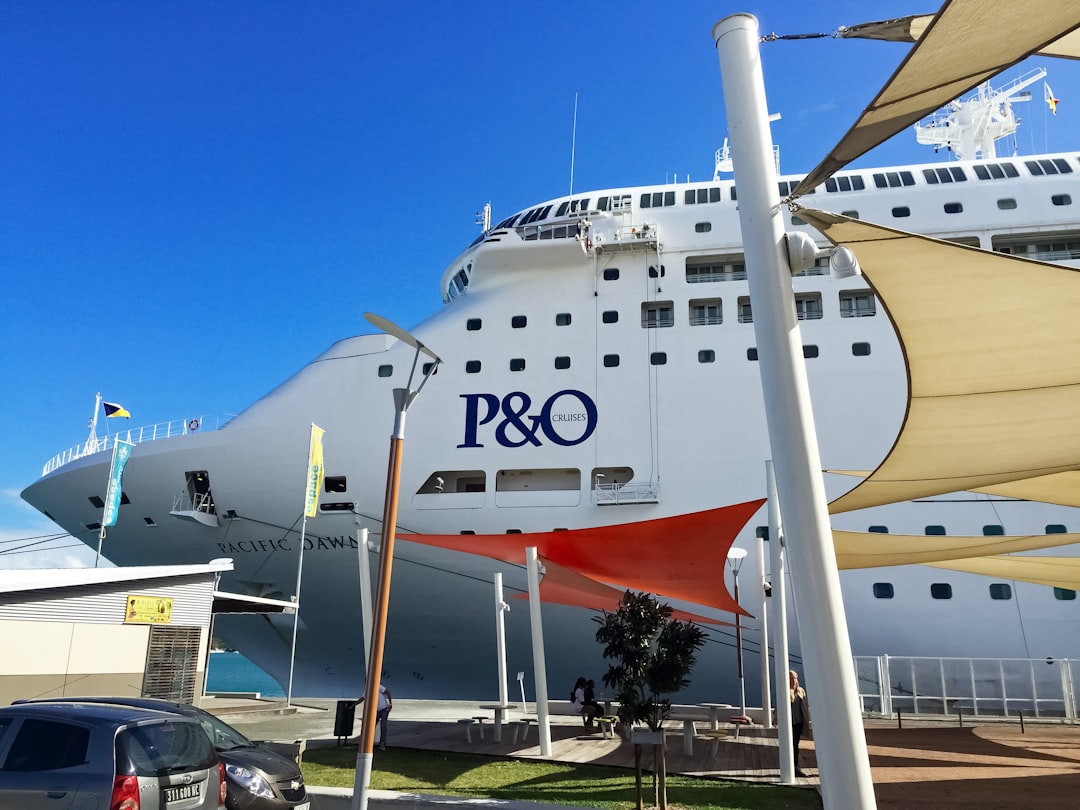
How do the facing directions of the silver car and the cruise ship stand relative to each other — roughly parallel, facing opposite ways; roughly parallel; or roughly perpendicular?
roughly parallel

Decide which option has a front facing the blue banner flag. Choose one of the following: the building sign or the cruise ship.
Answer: the cruise ship

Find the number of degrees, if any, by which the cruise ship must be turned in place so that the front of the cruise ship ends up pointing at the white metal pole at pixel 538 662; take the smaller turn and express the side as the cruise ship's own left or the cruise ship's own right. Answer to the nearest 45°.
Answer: approximately 90° to the cruise ship's own left

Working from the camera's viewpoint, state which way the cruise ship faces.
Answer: facing to the left of the viewer

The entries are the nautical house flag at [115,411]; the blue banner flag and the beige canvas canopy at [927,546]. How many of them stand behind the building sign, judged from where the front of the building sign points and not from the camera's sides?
2

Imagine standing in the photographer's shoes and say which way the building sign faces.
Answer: facing the viewer

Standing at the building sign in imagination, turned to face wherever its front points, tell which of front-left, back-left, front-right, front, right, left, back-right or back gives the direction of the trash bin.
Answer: front-left

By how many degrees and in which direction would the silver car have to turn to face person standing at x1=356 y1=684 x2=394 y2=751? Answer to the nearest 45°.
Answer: approximately 90° to its right

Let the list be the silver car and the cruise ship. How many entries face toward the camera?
0

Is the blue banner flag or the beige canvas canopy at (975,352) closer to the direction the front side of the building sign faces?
the beige canvas canopy

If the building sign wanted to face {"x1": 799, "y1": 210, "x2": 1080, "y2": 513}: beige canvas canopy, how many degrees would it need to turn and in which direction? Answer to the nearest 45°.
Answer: approximately 45° to its left

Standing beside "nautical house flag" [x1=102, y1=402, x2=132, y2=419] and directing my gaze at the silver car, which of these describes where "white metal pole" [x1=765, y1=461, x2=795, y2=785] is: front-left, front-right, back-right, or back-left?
front-left

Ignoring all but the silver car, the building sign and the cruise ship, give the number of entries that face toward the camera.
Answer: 1

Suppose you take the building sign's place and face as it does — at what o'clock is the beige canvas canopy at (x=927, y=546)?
The beige canvas canopy is roughly at 10 o'clock from the building sign.

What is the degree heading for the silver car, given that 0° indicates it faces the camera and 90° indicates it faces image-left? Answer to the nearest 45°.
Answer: approximately 135°

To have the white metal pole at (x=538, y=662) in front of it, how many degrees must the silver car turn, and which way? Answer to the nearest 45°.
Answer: approximately 90° to its right

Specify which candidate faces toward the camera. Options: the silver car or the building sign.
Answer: the building sign

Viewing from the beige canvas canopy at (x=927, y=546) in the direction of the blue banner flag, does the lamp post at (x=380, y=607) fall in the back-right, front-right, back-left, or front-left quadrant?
front-left
